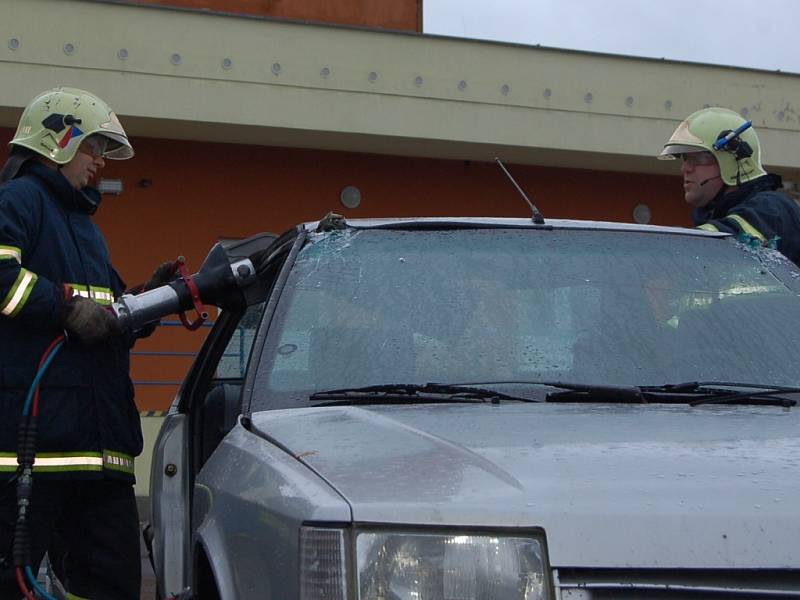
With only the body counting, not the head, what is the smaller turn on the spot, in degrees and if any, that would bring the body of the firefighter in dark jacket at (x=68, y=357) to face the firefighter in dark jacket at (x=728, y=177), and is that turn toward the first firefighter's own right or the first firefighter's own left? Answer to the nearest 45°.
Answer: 0° — they already face them

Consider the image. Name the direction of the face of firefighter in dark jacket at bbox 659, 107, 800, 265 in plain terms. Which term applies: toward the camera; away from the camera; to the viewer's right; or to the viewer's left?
to the viewer's left

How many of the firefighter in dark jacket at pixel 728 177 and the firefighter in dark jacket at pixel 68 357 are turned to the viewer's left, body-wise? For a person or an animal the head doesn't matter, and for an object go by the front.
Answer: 1

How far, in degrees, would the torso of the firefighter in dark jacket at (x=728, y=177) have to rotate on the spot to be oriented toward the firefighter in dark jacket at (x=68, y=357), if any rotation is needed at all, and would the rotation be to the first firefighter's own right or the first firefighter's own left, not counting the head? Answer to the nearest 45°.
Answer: approximately 45° to the first firefighter's own left

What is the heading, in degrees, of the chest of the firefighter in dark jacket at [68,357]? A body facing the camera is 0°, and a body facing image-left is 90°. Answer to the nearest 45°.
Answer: approximately 270°

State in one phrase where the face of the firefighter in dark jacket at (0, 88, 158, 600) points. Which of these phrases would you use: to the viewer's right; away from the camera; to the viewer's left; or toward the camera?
to the viewer's right

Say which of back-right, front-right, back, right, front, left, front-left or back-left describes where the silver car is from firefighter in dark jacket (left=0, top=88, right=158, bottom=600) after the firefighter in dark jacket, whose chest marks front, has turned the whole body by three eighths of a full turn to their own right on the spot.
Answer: left

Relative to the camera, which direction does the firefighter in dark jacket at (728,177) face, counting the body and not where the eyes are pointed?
to the viewer's left
